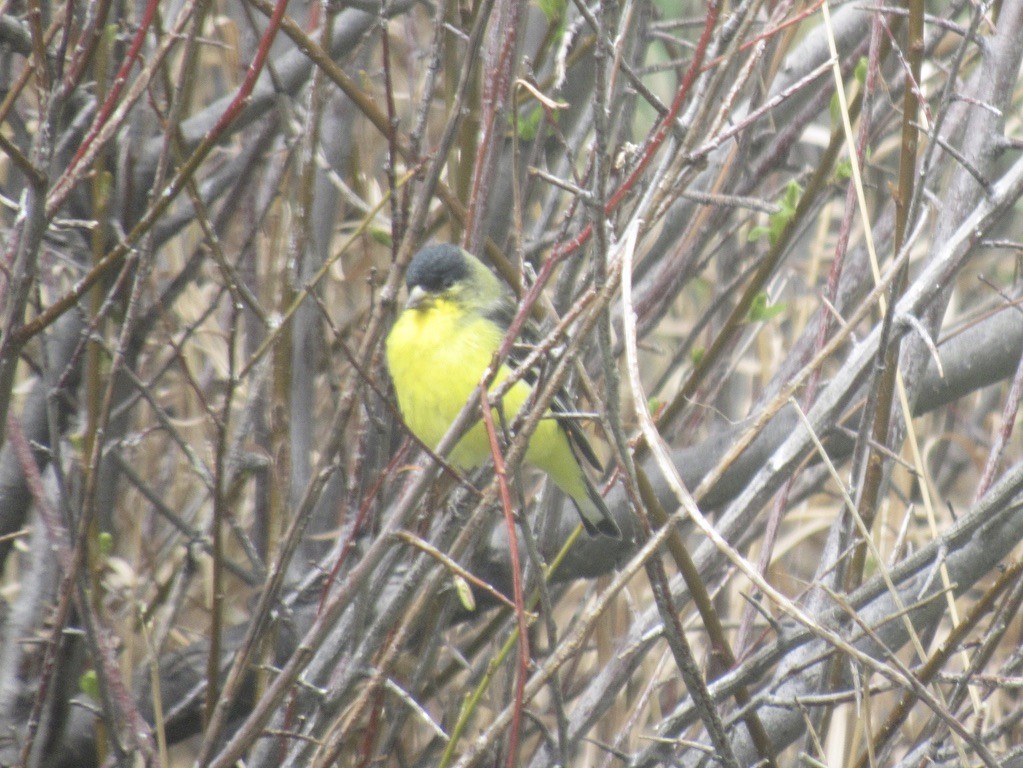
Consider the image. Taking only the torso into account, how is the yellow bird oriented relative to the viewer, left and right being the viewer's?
facing the viewer and to the left of the viewer

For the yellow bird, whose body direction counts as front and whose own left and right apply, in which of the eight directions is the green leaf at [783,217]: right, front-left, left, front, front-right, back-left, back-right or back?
left

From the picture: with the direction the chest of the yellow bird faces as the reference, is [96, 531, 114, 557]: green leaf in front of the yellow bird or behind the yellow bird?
in front
